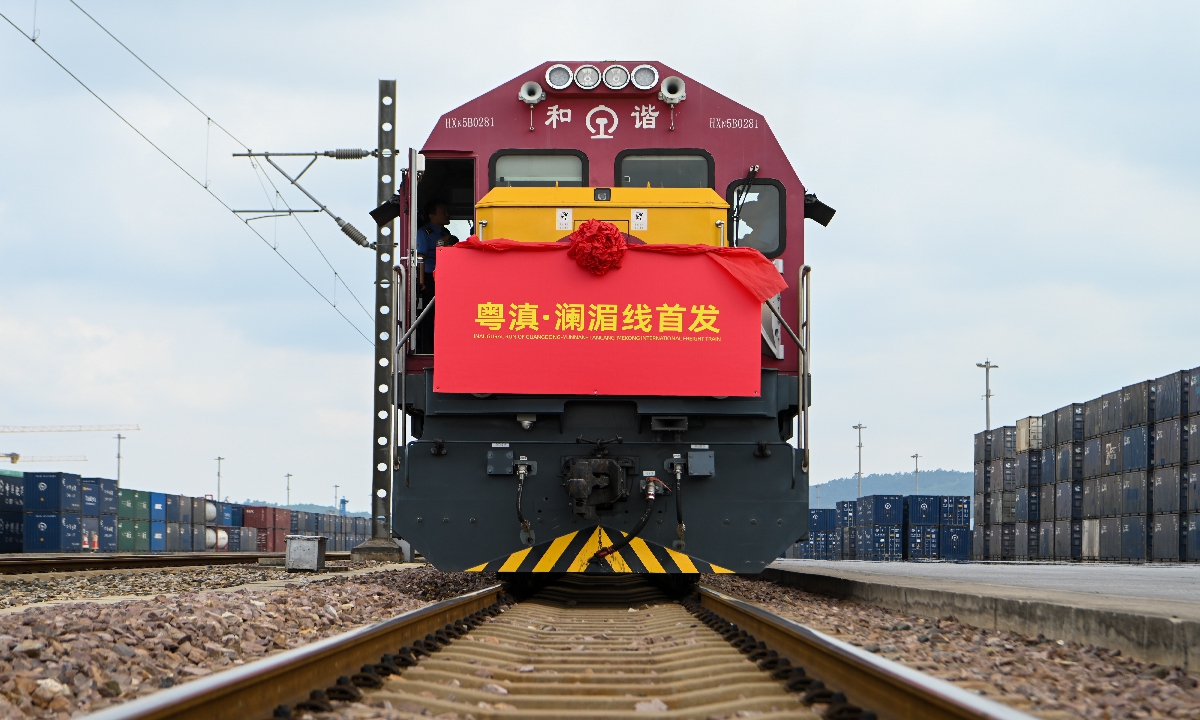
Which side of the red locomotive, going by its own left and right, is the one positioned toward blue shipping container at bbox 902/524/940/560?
back

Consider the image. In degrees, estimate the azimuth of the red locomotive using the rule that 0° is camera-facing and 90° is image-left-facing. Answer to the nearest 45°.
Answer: approximately 0°

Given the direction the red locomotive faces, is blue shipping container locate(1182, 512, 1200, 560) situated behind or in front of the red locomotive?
behind

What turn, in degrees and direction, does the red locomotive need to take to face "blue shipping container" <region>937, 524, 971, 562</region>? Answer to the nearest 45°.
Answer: approximately 180°

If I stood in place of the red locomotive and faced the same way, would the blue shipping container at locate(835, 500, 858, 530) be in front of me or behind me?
behind

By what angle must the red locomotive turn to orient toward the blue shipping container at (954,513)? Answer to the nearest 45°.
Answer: approximately 180°

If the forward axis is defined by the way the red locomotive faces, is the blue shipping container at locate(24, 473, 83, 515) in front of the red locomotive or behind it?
behind

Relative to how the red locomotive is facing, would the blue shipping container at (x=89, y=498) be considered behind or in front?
behind

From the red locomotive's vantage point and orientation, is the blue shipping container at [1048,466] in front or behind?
behind

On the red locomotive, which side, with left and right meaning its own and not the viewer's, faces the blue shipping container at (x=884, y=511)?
back
